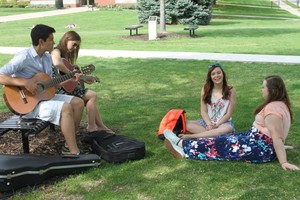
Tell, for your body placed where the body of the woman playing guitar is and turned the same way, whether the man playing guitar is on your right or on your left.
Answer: on your right

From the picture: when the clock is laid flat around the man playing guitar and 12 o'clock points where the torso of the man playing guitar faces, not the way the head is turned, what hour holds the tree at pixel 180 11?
The tree is roughly at 8 o'clock from the man playing guitar.

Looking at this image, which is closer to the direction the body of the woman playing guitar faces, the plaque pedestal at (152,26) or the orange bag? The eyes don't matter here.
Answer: the orange bag

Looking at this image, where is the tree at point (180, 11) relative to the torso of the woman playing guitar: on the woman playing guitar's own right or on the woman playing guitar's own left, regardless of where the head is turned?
on the woman playing guitar's own left

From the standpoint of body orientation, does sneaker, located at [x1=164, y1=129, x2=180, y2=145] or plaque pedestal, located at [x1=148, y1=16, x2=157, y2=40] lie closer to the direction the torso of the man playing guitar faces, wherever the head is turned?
the sneaker

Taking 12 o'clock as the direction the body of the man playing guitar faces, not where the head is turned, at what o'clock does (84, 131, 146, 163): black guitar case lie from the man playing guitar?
The black guitar case is roughly at 11 o'clock from the man playing guitar.

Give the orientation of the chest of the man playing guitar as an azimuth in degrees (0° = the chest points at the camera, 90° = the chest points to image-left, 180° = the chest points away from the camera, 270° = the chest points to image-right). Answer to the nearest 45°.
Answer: approximately 315°

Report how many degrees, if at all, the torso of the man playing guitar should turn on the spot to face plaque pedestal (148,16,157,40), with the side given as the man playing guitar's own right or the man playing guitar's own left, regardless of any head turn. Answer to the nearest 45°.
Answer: approximately 135° to the man playing guitar's own left

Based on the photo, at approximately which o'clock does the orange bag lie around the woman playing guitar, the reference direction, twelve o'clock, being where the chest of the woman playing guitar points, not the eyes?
The orange bag is roughly at 11 o'clock from the woman playing guitar.

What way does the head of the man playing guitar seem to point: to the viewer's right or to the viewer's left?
to the viewer's right

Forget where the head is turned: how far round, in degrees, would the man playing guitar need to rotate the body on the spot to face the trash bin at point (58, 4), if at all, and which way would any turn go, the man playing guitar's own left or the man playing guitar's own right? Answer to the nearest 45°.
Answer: approximately 135° to the man playing guitar's own left

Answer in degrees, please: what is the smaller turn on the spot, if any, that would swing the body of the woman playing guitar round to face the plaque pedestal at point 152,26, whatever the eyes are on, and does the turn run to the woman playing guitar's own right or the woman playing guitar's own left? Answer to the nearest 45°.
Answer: approximately 135° to the woman playing guitar's own left

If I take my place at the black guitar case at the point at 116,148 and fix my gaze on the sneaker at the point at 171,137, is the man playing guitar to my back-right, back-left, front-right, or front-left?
back-left
